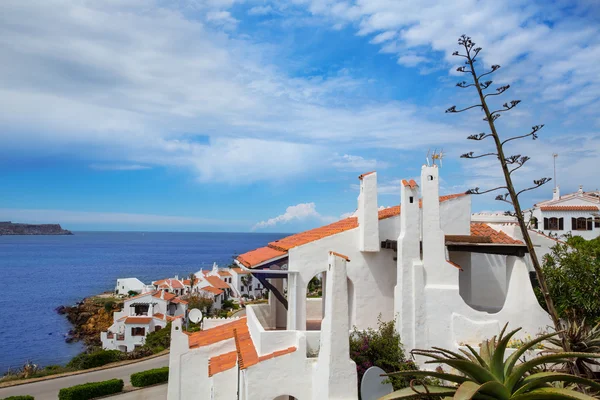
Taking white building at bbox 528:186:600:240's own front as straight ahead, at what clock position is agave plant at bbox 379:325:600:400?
The agave plant is roughly at 12 o'clock from the white building.

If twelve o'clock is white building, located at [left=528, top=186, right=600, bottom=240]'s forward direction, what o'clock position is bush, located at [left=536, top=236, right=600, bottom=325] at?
The bush is roughly at 12 o'clock from the white building.

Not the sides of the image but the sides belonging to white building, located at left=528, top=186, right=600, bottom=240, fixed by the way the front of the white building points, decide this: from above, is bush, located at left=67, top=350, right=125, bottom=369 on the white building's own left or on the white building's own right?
on the white building's own right

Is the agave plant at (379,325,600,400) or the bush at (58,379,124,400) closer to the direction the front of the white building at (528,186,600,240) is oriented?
the agave plant

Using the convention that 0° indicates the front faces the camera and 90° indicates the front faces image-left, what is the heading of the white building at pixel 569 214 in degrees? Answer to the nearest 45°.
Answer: approximately 0°

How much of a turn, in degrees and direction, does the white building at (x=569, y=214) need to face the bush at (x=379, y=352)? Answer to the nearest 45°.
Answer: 0° — it already faces it

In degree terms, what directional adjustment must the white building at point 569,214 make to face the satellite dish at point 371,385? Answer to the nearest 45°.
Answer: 0° — it already faces it

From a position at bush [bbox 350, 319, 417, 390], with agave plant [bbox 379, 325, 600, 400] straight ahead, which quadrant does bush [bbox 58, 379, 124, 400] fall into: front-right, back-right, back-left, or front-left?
back-right

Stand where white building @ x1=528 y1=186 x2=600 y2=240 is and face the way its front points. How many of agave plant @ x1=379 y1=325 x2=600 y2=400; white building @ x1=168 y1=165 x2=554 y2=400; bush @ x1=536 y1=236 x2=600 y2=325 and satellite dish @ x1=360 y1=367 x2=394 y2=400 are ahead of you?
4
